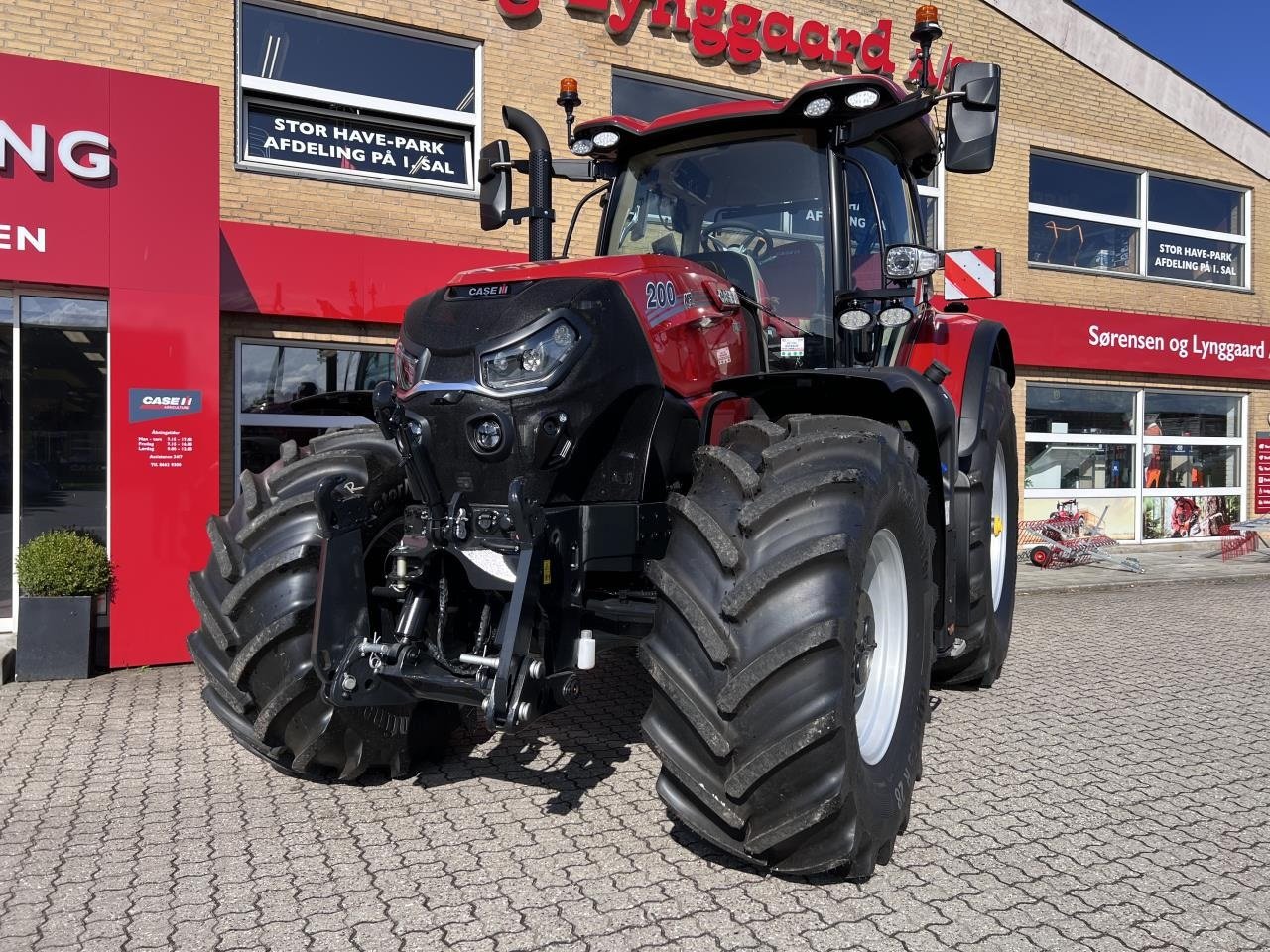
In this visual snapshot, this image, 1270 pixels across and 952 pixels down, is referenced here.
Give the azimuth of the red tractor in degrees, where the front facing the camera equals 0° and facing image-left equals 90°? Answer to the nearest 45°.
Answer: approximately 45°

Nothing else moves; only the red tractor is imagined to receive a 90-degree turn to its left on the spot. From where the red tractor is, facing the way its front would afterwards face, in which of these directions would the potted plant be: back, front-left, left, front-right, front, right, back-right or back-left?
back

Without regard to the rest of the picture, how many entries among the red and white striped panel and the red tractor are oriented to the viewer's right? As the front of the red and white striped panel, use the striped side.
0

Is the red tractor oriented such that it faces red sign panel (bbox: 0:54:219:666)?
no

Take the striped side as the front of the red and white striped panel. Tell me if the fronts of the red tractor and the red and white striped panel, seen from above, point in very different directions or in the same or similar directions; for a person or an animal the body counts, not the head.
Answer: same or similar directions

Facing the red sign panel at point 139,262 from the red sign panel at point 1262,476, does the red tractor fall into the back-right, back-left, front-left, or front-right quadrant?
front-left

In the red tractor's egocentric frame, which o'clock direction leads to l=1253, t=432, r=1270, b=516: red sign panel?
The red sign panel is roughly at 6 o'clock from the red tractor.

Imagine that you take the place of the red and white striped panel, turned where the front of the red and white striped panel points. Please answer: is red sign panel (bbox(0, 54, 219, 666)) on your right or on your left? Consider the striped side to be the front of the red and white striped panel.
on your right

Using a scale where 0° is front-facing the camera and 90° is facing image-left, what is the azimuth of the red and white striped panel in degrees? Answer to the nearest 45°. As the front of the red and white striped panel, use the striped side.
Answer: approximately 0°

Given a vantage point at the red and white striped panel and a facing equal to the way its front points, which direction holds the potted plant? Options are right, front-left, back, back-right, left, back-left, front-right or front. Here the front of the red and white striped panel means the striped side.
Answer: front-right
